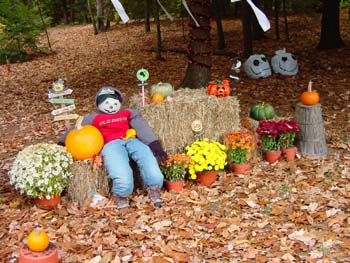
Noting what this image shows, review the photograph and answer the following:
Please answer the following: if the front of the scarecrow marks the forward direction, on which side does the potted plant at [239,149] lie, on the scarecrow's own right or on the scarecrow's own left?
on the scarecrow's own left

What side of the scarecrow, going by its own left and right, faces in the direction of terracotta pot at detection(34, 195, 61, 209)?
right

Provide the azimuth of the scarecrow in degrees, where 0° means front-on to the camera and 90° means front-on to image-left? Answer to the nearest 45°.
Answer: approximately 0°

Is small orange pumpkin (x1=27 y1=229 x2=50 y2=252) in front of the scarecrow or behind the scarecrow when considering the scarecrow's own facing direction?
in front

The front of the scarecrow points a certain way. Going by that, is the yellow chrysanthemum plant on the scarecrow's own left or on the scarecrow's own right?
on the scarecrow's own left

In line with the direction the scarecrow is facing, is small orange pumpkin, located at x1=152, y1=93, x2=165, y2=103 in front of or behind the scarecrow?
behind

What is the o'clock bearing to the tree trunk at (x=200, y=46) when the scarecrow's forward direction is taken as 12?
The tree trunk is roughly at 7 o'clock from the scarecrow.

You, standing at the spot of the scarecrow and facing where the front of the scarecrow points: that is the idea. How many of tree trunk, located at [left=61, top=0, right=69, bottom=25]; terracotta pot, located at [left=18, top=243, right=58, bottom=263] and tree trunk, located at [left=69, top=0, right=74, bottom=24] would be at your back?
2

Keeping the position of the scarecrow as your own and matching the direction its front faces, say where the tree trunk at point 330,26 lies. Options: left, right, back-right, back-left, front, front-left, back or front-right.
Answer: back-left

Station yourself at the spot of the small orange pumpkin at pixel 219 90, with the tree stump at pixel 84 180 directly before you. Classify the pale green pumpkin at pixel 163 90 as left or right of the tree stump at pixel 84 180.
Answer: right

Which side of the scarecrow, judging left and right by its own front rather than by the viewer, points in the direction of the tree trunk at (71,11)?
back

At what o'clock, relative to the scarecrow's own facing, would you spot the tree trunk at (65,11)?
The tree trunk is roughly at 6 o'clock from the scarecrow.

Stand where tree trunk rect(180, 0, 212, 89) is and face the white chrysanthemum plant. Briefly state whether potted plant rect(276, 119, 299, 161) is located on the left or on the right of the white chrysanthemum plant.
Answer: left

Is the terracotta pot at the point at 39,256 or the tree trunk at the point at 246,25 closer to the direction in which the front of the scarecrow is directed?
the terracotta pot
